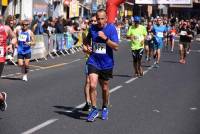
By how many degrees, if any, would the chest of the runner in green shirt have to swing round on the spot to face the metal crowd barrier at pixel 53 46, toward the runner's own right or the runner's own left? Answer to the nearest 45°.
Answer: approximately 135° to the runner's own right

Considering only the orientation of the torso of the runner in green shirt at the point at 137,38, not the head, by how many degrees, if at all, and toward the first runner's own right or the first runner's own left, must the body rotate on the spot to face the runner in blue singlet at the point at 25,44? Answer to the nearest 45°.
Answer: approximately 45° to the first runner's own right

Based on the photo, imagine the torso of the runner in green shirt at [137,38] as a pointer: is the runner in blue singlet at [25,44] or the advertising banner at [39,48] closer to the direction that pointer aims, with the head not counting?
the runner in blue singlet

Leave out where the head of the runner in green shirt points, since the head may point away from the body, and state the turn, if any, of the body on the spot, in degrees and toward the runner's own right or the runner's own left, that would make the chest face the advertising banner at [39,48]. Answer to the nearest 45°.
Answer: approximately 135° to the runner's own right

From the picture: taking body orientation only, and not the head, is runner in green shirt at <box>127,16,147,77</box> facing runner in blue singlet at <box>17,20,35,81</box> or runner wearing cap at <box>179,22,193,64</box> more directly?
the runner in blue singlet

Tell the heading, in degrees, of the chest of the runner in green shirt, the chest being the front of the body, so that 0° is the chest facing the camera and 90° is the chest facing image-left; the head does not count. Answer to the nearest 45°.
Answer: approximately 0°

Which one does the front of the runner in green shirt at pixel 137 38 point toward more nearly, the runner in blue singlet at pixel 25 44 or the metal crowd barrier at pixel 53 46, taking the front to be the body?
the runner in blue singlet
